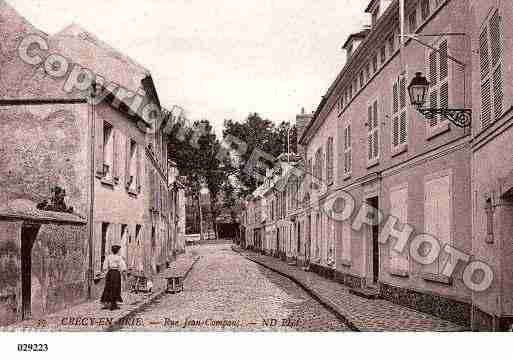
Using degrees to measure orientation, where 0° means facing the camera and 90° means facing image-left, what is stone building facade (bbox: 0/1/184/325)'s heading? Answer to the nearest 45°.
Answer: approximately 270°

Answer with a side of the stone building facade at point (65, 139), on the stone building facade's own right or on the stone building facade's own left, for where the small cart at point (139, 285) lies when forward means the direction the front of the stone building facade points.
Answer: on the stone building facade's own left

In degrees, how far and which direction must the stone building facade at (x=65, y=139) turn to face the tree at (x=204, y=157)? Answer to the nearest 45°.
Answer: approximately 45° to its left
